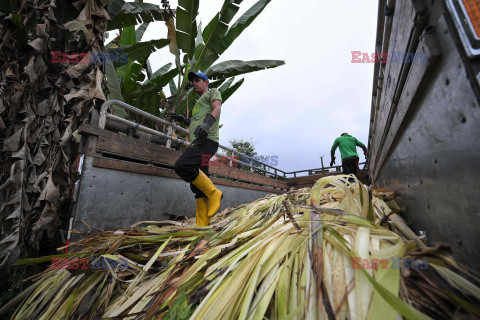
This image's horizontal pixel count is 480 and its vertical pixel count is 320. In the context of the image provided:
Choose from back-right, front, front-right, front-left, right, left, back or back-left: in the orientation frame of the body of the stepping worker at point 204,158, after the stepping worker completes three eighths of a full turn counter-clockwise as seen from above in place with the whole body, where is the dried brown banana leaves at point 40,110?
back

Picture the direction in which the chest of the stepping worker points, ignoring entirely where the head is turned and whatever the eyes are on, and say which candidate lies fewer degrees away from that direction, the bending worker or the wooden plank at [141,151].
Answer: the wooden plank

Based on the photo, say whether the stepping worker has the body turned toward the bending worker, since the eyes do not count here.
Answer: no

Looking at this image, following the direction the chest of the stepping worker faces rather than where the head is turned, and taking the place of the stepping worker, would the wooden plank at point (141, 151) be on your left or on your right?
on your right

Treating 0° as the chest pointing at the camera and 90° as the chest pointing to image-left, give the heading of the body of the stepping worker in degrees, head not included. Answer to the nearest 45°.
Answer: approximately 45°
